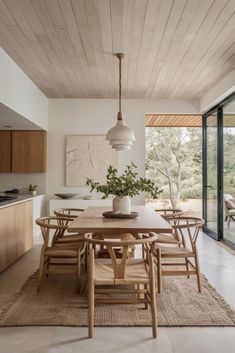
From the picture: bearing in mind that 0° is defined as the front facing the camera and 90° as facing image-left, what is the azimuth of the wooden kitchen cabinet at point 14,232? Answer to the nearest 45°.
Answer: approximately 315°

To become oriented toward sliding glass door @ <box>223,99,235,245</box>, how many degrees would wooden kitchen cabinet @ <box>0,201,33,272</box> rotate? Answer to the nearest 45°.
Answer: approximately 45° to its left

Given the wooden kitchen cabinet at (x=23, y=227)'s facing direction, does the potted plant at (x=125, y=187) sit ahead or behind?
ahead

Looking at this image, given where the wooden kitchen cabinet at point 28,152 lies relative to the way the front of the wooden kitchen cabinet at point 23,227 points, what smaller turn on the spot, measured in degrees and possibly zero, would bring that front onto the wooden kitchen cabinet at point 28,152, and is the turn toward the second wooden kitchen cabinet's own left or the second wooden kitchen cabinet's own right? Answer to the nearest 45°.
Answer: approximately 135° to the second wooden kitchen cabinet's own left

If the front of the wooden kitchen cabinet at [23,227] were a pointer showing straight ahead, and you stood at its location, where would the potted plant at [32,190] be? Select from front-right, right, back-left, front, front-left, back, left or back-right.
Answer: back-left

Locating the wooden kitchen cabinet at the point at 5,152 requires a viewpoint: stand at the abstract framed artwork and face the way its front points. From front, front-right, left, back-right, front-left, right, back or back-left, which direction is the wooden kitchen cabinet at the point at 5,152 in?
right

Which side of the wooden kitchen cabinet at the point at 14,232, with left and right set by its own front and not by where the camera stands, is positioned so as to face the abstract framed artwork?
left

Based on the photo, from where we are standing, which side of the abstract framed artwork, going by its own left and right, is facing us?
front

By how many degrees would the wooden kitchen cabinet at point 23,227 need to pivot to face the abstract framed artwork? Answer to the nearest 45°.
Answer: approximately 90° to its left
